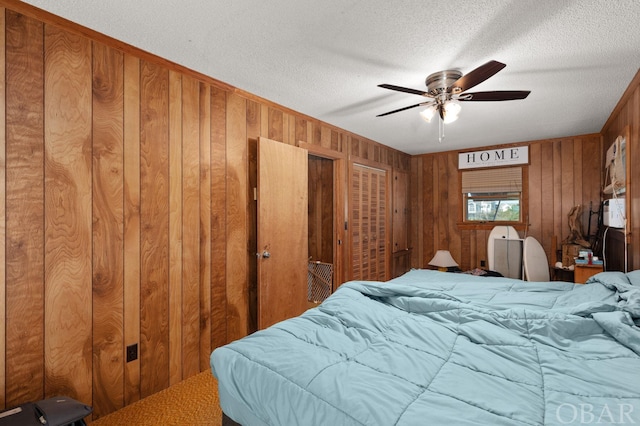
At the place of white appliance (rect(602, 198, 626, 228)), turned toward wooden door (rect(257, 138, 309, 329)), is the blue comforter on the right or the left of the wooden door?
left

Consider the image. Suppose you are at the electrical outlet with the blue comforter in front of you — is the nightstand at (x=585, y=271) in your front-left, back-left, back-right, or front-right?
front-left

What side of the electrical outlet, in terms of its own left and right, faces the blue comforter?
front

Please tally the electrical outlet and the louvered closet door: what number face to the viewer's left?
0

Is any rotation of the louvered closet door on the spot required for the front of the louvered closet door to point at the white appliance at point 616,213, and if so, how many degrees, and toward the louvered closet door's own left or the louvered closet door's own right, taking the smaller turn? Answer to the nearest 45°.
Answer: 0° — it already faces it

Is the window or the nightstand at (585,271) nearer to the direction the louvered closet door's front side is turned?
the nightstand

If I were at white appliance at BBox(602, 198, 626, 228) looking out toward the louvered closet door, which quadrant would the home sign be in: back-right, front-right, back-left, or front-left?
front-right

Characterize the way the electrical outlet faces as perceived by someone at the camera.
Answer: facing the viewer and to the right of the viewer

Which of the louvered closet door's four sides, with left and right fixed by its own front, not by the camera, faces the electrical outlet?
right
